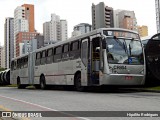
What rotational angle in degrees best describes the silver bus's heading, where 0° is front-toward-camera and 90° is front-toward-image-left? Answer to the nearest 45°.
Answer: approximately 315°
